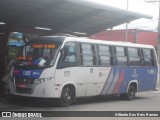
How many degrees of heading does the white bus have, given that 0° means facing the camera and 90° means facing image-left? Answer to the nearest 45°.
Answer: approximately 45°
